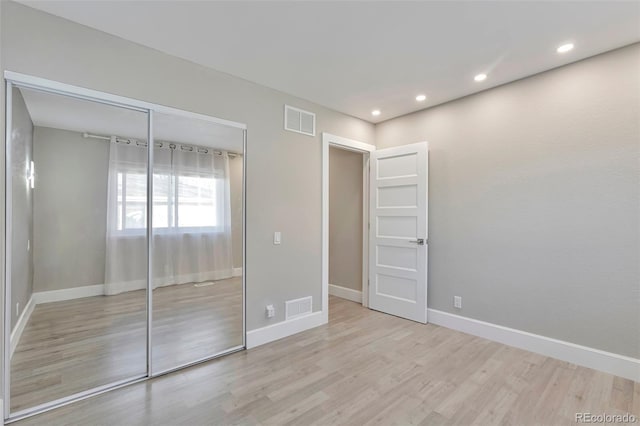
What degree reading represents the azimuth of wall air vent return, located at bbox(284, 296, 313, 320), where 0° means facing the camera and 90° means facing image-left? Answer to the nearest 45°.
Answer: approximately 315°

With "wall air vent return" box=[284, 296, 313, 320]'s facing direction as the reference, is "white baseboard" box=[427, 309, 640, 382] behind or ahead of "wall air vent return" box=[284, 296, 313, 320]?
ahead

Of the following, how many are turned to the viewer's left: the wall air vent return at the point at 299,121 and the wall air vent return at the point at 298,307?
0

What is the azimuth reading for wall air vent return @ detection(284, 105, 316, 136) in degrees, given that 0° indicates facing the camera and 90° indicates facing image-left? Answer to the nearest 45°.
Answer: approximately 315°
